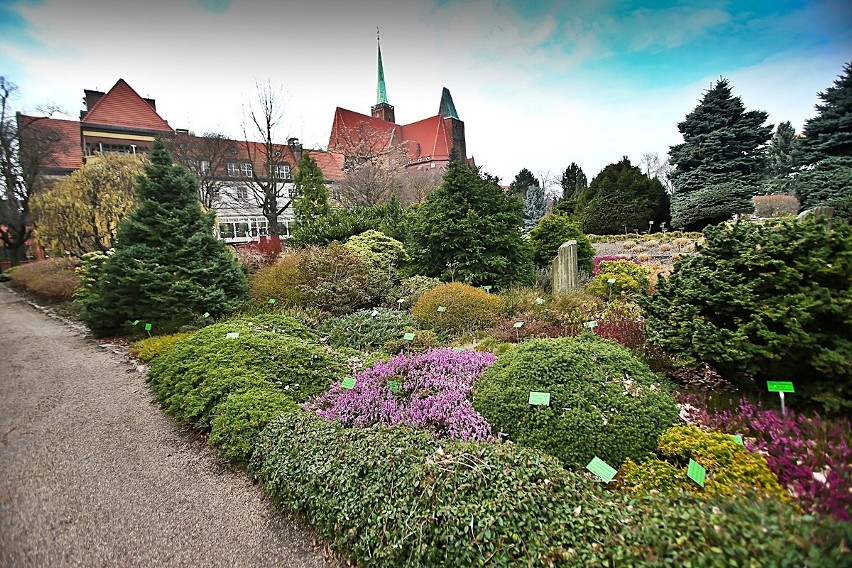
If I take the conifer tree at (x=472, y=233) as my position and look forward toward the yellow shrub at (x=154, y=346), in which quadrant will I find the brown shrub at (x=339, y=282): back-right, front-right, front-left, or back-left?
front-right

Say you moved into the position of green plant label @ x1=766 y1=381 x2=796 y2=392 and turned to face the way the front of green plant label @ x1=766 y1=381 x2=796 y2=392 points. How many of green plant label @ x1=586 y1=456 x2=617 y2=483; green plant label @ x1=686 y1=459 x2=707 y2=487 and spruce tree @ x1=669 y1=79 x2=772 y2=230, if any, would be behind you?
1

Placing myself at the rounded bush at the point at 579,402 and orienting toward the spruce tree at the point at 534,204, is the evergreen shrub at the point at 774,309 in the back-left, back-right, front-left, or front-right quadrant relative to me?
front-right

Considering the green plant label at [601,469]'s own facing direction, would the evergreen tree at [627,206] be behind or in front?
behind

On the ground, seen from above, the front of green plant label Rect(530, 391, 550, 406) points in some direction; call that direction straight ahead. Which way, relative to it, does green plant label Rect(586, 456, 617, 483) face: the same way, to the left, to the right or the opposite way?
the same way

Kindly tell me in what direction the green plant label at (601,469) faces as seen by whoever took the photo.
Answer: facing the viewer

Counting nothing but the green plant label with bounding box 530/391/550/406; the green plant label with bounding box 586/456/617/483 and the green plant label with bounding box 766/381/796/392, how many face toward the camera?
3

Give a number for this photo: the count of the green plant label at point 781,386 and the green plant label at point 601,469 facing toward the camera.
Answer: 2

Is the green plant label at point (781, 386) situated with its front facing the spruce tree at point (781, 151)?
no

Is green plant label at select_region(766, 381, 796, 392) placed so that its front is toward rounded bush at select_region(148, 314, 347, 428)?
no

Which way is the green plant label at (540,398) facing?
toward the camera

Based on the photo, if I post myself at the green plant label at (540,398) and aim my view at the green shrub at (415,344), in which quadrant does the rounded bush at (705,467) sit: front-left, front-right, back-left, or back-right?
back-right
